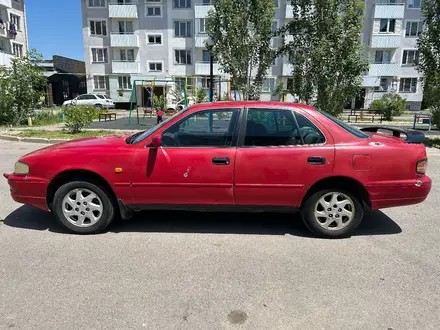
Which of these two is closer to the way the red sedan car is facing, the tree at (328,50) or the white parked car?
the white parked car

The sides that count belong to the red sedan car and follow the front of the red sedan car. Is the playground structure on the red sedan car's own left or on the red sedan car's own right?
on the red sedan car's own right

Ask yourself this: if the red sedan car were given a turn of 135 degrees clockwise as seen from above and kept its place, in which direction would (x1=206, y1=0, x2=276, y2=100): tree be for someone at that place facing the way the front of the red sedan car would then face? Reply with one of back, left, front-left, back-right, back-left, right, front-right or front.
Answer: front-left

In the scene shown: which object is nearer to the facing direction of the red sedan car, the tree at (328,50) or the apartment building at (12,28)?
the apartment building

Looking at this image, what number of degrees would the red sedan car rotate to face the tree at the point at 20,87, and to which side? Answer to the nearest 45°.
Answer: approximately 45° to its right

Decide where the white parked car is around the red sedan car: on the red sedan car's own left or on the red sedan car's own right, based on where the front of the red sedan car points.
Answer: on the red sedan car's own right

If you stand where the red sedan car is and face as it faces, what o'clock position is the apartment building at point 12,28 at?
The apartment building is roughly at 2 o'clock from the red sedan car.

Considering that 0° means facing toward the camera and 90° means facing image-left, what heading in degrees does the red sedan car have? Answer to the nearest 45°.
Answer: approximately 90°

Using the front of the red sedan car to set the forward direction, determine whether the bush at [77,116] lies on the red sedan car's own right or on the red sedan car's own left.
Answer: on the red sedan car's own right

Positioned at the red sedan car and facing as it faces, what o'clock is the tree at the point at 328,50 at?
The tree is roughly at 4 o'clock from the red sedan car.
